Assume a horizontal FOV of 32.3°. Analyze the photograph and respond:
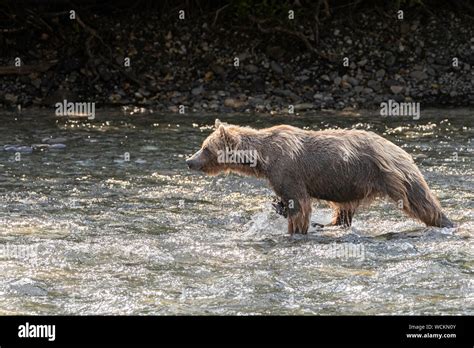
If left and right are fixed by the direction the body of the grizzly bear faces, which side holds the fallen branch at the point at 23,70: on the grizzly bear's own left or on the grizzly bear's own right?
on the grizzly bear's own right

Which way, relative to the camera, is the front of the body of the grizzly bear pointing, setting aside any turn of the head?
to the viewer's left

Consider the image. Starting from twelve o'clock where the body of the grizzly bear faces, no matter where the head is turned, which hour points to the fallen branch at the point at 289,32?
The fallen branch is roughly at 3 o'clock from the grizzly bear.
